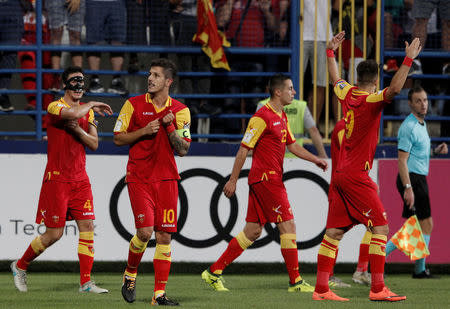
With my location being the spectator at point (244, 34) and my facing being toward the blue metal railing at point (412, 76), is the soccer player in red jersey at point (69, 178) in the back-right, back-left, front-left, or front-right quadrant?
back-right

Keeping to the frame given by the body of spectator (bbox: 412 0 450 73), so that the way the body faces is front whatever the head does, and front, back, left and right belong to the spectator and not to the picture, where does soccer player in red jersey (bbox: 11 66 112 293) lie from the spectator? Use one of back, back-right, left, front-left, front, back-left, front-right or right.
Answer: front-right

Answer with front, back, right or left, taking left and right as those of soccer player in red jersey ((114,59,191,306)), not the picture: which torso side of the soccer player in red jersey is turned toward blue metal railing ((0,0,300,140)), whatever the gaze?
back

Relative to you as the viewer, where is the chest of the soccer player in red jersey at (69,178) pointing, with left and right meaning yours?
facing the viewer and to the right of the viewer

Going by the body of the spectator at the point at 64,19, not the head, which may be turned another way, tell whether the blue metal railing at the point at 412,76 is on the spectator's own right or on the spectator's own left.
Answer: on the spectator's own left

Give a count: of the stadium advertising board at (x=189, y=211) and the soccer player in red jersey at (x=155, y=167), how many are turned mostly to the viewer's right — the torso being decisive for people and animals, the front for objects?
0

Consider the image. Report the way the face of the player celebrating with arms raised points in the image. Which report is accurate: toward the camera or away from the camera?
away from the camera
